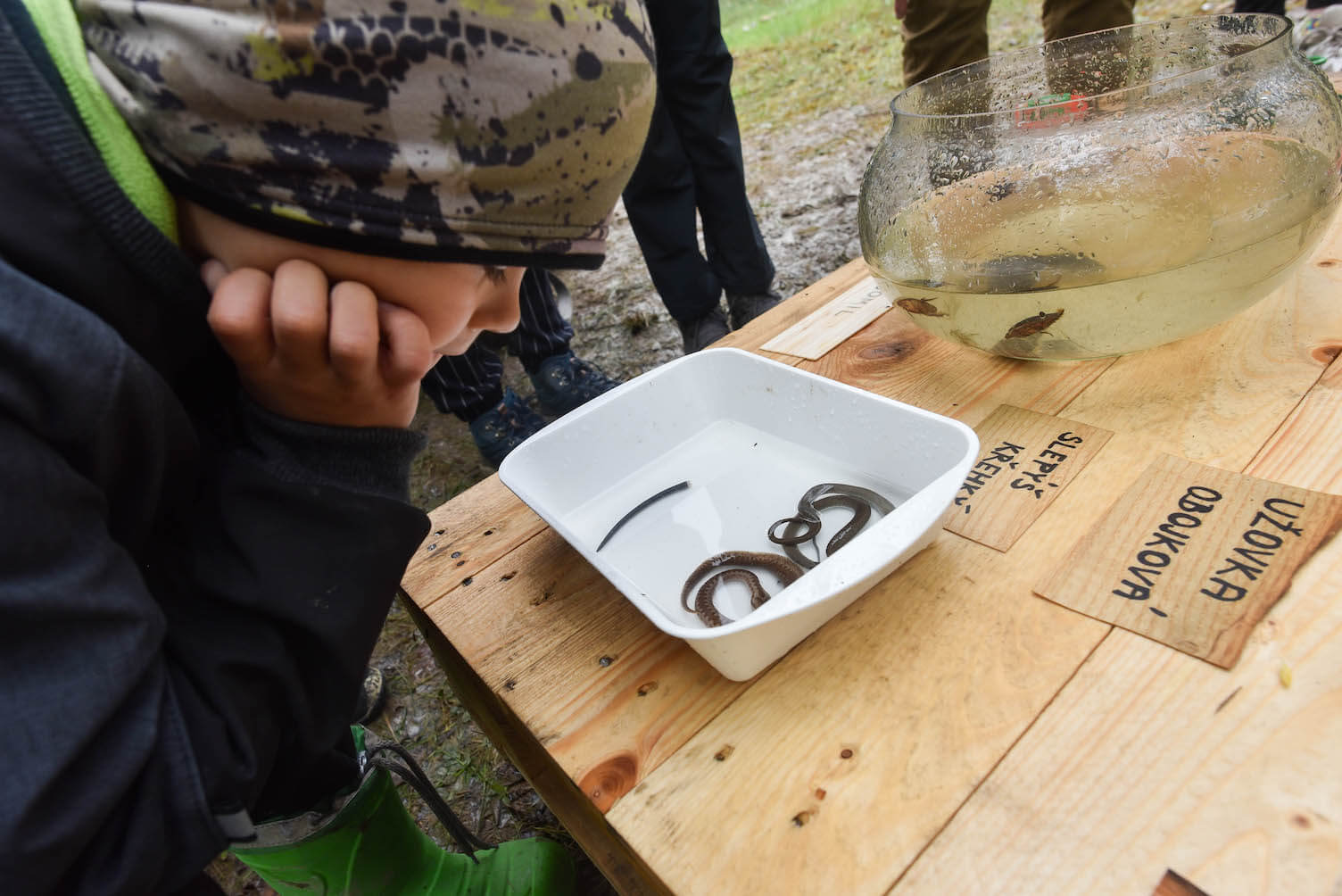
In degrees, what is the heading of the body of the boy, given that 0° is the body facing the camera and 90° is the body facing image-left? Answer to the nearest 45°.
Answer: approximately 270°

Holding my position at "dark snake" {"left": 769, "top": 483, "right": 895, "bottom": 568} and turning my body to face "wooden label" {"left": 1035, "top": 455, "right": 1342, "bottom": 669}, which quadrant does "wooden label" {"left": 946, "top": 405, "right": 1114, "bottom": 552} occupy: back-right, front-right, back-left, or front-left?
front-left

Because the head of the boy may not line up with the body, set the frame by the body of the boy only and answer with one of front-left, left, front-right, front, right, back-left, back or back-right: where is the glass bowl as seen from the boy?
front

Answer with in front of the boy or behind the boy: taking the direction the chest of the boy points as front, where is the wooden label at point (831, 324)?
in front
